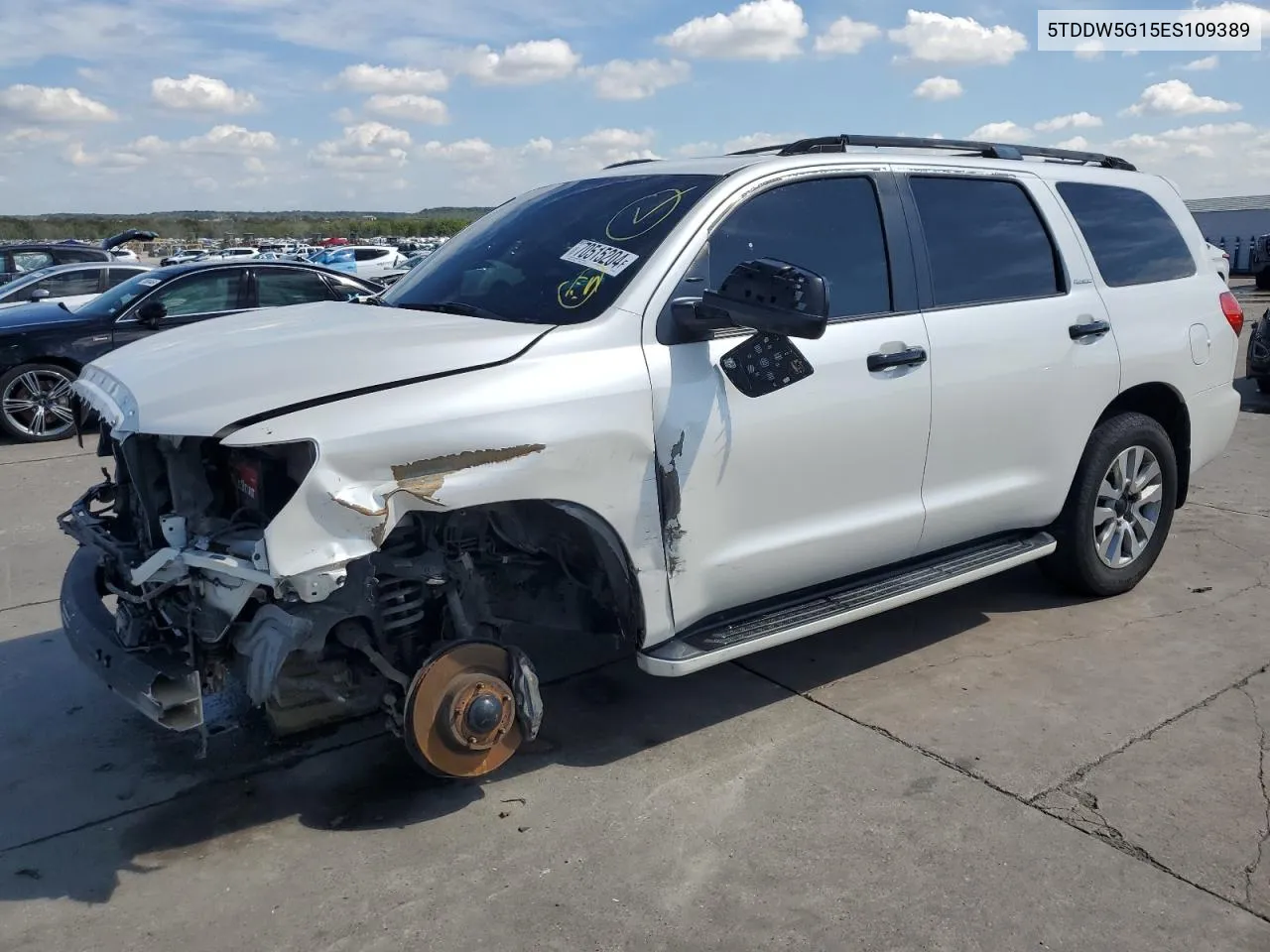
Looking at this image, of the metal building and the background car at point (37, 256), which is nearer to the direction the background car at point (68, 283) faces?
the background car

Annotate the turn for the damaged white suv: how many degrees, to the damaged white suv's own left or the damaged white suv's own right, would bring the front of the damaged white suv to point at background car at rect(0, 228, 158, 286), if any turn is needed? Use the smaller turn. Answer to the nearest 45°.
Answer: approximately 90° to the damaged white suv's own right

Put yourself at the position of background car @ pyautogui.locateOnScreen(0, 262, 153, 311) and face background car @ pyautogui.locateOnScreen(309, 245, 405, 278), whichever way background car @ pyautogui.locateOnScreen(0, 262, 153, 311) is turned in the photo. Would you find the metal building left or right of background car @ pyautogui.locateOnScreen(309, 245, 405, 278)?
right

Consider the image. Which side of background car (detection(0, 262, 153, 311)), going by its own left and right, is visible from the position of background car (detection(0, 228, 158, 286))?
right

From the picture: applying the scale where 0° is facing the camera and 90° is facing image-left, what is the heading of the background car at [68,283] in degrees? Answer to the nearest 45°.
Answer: approximately 90°

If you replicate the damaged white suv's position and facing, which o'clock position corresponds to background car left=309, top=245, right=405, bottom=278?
The background car is roughly at 4 o'clock from the damaged white suv.

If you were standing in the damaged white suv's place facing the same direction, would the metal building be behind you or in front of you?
behind

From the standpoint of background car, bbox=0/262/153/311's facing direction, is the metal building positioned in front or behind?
behind

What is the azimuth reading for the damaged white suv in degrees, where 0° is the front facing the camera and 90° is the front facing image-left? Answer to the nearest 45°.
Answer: approximately 45°
